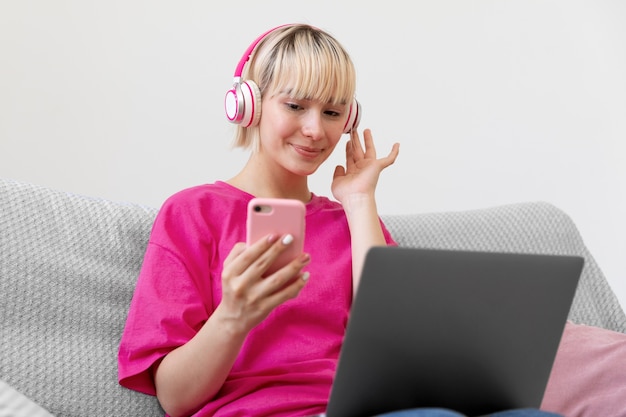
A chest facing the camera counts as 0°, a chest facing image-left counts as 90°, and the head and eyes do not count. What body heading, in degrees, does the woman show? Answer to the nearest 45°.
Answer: approximately 315°

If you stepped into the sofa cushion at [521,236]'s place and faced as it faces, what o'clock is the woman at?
The woman is roughly at 1 o'clock from the sofa cushion.

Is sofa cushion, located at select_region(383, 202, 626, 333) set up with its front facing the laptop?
yes

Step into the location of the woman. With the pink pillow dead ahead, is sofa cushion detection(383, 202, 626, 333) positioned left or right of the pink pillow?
left

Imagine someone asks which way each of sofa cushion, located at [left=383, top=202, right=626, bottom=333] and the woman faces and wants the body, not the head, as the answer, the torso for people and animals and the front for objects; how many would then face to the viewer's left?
0

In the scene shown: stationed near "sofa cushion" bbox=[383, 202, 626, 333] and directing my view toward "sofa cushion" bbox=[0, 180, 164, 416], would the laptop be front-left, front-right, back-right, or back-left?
front-left

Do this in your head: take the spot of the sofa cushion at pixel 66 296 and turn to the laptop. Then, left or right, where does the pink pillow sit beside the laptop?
left

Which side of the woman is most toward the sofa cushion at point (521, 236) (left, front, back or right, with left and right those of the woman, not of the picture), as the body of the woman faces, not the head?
left

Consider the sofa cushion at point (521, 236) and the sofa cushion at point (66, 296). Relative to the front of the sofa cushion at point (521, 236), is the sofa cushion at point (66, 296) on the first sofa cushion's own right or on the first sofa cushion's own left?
on the first sofa cushion's own right

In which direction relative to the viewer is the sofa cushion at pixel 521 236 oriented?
toward the camera
